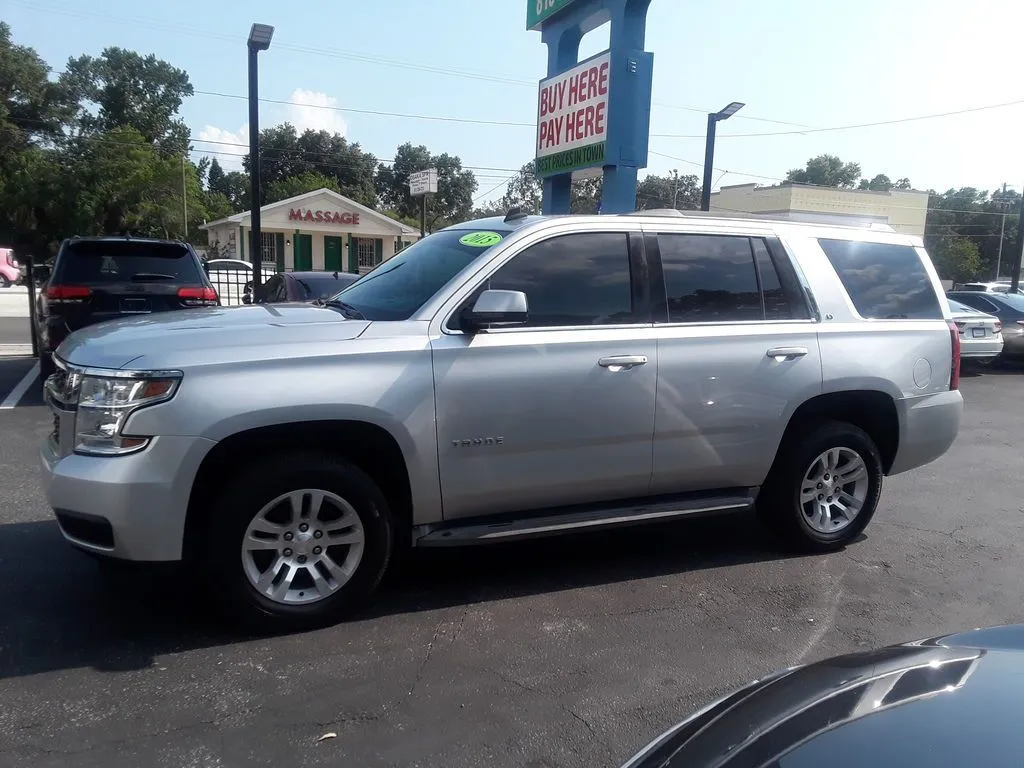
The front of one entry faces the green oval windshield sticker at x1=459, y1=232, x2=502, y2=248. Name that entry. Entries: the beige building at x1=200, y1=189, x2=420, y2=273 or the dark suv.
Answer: the beige building

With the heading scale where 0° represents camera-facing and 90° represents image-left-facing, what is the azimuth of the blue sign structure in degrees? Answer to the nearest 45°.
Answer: approximately 45°

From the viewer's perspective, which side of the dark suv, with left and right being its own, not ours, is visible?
back

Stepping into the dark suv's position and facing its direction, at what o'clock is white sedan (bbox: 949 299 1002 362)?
The white sedan is roughly at 3 o'clock from the dark suv.

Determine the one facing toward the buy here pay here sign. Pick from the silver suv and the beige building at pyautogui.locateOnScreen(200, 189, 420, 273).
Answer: the beige building

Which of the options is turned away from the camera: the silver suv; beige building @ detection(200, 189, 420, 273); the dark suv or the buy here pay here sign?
the dark suv

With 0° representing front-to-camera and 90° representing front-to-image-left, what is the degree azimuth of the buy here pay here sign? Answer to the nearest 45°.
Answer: approximately 45°

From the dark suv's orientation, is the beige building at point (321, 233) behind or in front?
in front

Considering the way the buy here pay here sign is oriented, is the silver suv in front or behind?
in front

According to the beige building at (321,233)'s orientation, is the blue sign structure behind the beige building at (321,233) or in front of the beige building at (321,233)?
in front
